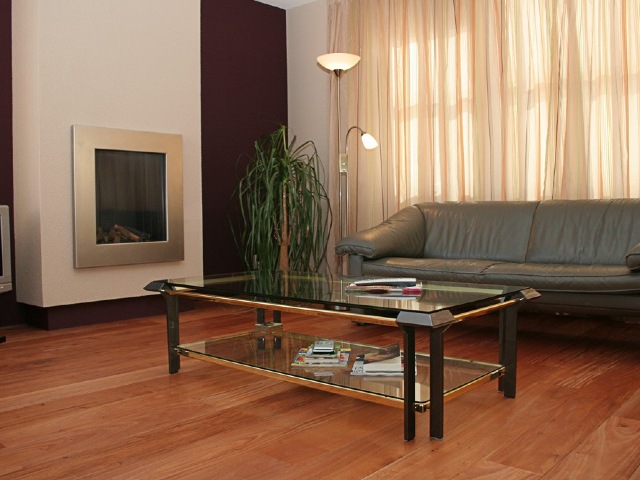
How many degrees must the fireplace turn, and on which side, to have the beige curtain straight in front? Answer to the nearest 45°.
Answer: approximately 45° to its left

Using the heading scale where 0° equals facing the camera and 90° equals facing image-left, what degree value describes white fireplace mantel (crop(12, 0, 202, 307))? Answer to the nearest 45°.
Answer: approximately 315°
